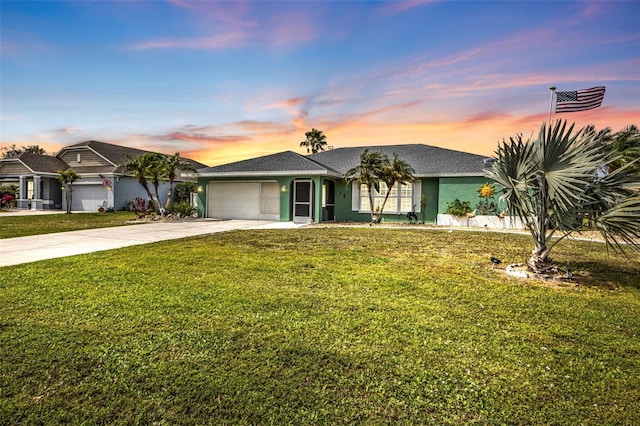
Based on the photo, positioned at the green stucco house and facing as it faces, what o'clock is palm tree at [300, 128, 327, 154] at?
The palm tree is roughly at 6 o'clock from the green stucco house.

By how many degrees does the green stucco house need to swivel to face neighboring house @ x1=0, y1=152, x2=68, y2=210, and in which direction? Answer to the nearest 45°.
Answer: approximately 90° to its right

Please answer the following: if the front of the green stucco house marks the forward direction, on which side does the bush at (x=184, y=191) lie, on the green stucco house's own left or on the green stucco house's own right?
on the green stucco house's own right

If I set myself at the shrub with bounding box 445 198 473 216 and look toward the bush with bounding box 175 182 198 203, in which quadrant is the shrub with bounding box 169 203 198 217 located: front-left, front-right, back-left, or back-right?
front-left

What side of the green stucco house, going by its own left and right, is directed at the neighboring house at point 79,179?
right

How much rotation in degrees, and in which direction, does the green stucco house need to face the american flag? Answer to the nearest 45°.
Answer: approximately 90° to its left

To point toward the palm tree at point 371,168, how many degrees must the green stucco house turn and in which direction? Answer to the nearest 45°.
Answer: approximately 45° to its left

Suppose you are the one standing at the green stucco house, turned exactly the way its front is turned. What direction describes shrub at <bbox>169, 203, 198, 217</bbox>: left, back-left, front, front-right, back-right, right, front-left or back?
right

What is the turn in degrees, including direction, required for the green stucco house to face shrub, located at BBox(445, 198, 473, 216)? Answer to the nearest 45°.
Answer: approximately 90° to its left

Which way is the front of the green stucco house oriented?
toward the camera

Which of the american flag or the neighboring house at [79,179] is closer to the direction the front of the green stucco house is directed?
the american flag
